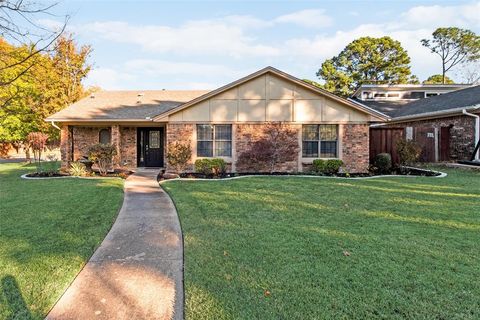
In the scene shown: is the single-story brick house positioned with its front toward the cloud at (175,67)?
no

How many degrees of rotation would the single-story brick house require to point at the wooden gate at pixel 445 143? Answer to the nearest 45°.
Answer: approximately 90° to its left

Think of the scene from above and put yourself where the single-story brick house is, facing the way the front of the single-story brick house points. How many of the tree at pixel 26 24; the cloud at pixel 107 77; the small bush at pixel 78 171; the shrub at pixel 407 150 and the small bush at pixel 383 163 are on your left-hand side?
2

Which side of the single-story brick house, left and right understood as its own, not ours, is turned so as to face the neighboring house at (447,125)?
left

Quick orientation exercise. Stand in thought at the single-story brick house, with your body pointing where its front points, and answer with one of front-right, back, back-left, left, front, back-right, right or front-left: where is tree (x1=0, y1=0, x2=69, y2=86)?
front-right

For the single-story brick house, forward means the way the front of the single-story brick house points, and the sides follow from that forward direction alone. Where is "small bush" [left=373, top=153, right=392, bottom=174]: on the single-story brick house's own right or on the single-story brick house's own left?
on the single-story brick house's own left

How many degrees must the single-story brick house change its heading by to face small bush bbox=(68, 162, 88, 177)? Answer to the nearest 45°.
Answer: approximately 90° to its right

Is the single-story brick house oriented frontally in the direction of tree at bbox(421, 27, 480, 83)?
no

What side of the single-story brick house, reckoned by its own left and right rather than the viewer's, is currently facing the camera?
front

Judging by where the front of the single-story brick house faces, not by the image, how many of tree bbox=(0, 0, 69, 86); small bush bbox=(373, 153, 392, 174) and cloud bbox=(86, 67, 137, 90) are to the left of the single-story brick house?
1

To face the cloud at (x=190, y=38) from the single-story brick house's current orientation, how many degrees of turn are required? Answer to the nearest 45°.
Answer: approximately 135° to its right

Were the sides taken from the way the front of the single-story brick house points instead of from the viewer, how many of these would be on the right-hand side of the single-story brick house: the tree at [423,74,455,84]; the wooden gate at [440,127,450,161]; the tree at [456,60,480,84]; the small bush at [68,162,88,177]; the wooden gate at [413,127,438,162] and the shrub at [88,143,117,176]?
2

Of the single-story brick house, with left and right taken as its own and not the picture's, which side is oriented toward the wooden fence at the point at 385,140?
left

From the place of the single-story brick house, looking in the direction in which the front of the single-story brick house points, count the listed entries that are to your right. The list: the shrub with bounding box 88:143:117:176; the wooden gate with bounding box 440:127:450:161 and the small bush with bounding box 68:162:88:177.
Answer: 2
